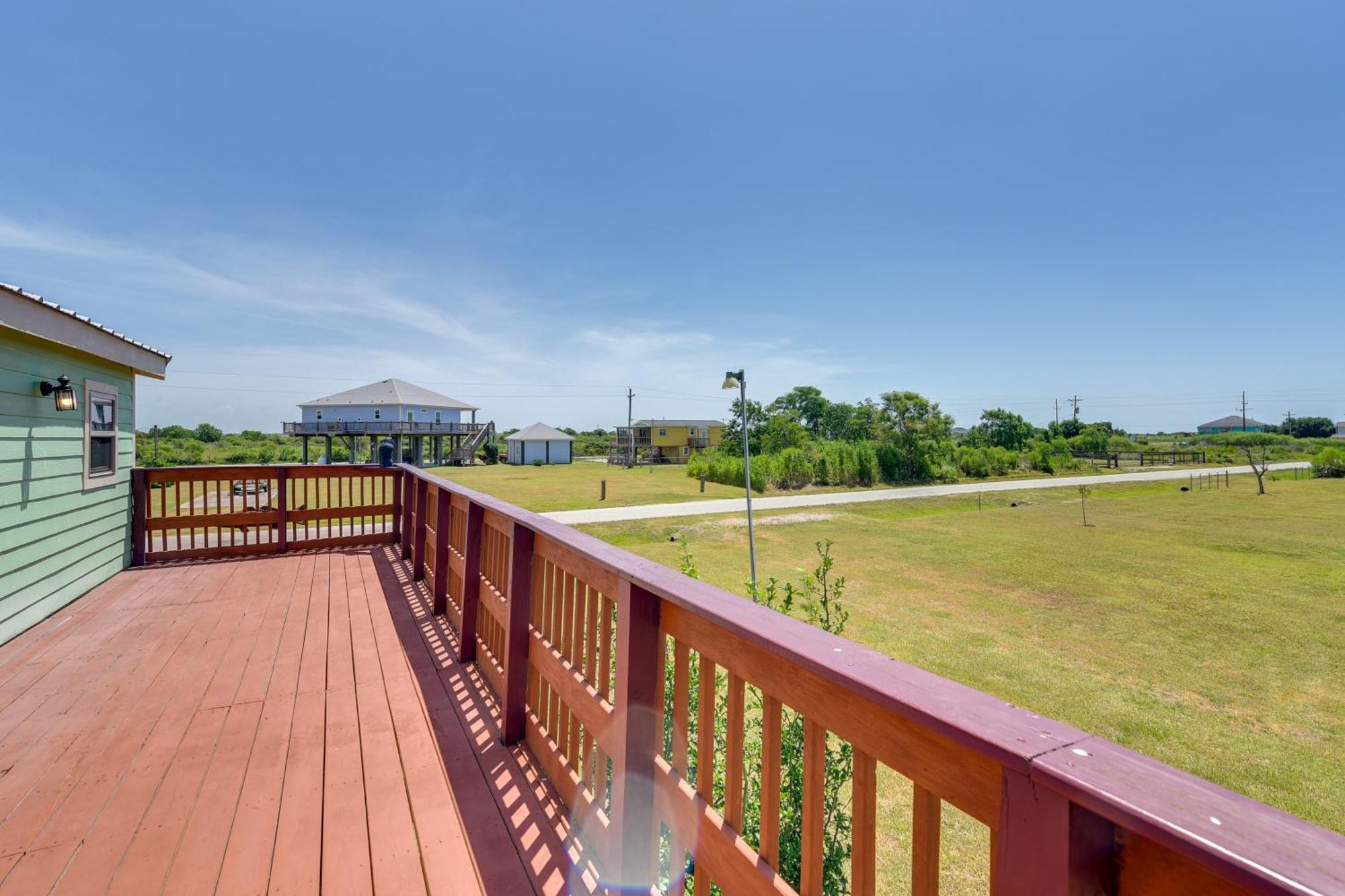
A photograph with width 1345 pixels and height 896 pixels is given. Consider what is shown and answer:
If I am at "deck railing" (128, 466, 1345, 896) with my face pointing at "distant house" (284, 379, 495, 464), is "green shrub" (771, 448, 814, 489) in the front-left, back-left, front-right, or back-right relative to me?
front-right

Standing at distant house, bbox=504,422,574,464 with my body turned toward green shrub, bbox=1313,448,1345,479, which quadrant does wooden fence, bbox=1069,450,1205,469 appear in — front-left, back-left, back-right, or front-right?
front-left

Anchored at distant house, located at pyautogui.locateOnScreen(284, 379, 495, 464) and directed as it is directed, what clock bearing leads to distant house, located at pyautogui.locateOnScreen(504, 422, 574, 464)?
distant house, located at pyautogui.locateOnScreen(504, 422, 574, 464) is roughly at 10 o'clock from distant house, located at pyautogui.locateOnScreen(284, 379, 495, 464).

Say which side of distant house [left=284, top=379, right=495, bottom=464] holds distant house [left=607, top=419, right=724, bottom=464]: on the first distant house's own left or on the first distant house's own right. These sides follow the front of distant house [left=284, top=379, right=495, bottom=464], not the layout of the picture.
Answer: on the first distant house's own left

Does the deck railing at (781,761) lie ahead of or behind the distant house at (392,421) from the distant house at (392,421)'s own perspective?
ahead

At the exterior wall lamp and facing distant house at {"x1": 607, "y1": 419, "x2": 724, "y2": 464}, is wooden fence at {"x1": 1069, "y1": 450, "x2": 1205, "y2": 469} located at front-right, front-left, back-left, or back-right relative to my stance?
front-right

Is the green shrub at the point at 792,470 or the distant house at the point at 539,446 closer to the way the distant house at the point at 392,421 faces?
the green shrub

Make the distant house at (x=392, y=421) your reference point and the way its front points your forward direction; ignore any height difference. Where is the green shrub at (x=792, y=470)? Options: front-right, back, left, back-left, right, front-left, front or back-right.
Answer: front

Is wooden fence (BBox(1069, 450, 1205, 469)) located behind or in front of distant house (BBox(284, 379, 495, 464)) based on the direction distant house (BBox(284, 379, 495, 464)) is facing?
in front

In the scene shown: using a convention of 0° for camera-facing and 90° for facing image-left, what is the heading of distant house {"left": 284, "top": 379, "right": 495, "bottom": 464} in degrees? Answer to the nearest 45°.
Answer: approximately 315°

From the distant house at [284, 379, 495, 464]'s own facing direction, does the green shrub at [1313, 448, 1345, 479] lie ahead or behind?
ahead
